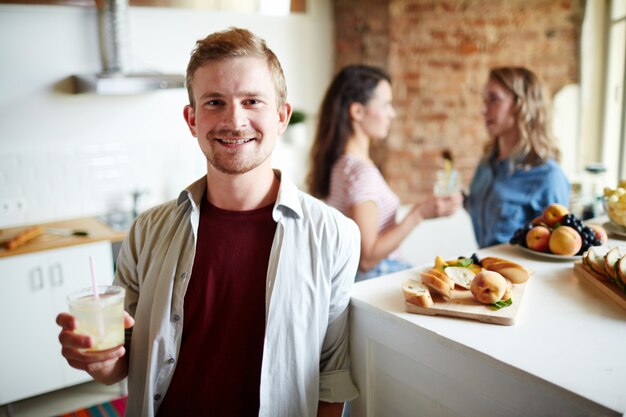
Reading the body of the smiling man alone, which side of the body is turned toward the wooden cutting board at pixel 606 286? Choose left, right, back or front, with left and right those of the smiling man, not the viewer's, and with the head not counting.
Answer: left

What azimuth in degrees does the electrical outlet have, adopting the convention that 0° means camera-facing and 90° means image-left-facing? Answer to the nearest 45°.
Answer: approximately 315°

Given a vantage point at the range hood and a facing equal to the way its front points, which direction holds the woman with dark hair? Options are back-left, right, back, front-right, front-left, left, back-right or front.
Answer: front

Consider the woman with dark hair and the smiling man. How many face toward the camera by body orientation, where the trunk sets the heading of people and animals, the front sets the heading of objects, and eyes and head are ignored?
1

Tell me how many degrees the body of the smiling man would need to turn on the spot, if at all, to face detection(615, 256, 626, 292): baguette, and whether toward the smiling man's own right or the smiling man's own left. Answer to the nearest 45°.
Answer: approximately 90° to the smiling man's own left

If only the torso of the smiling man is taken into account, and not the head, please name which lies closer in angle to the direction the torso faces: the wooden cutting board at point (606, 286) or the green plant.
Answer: the wooden cutting board

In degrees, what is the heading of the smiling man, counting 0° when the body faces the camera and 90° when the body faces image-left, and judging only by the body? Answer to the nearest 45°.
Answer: approximately 0°

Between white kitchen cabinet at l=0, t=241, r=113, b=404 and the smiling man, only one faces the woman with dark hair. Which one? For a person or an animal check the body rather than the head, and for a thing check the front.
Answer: the white kitchen cabinet

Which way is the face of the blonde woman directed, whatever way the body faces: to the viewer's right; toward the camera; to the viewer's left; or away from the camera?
to the viewer's left

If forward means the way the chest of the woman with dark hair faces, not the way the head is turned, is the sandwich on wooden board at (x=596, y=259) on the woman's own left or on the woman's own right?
on the woman's own right

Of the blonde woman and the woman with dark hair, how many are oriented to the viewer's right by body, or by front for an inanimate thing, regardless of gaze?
1
